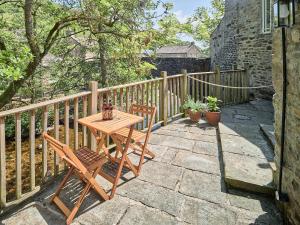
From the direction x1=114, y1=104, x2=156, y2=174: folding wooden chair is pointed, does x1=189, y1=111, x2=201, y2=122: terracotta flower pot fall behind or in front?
behind

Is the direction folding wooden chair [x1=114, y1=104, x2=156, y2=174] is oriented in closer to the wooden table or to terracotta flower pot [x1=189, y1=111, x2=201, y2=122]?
the wooden table

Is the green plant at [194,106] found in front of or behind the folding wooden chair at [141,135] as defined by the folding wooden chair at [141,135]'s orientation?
behind

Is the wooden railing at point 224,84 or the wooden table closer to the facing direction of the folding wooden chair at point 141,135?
the wooden table

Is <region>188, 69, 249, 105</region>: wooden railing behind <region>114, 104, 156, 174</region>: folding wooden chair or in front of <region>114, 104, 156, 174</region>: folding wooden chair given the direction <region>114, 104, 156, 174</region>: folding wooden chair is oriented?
behind

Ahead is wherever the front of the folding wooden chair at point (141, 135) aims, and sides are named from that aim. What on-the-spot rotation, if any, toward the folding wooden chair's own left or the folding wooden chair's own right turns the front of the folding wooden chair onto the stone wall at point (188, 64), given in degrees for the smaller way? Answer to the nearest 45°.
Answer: approximately 135° to the folding wooden chair's own right
